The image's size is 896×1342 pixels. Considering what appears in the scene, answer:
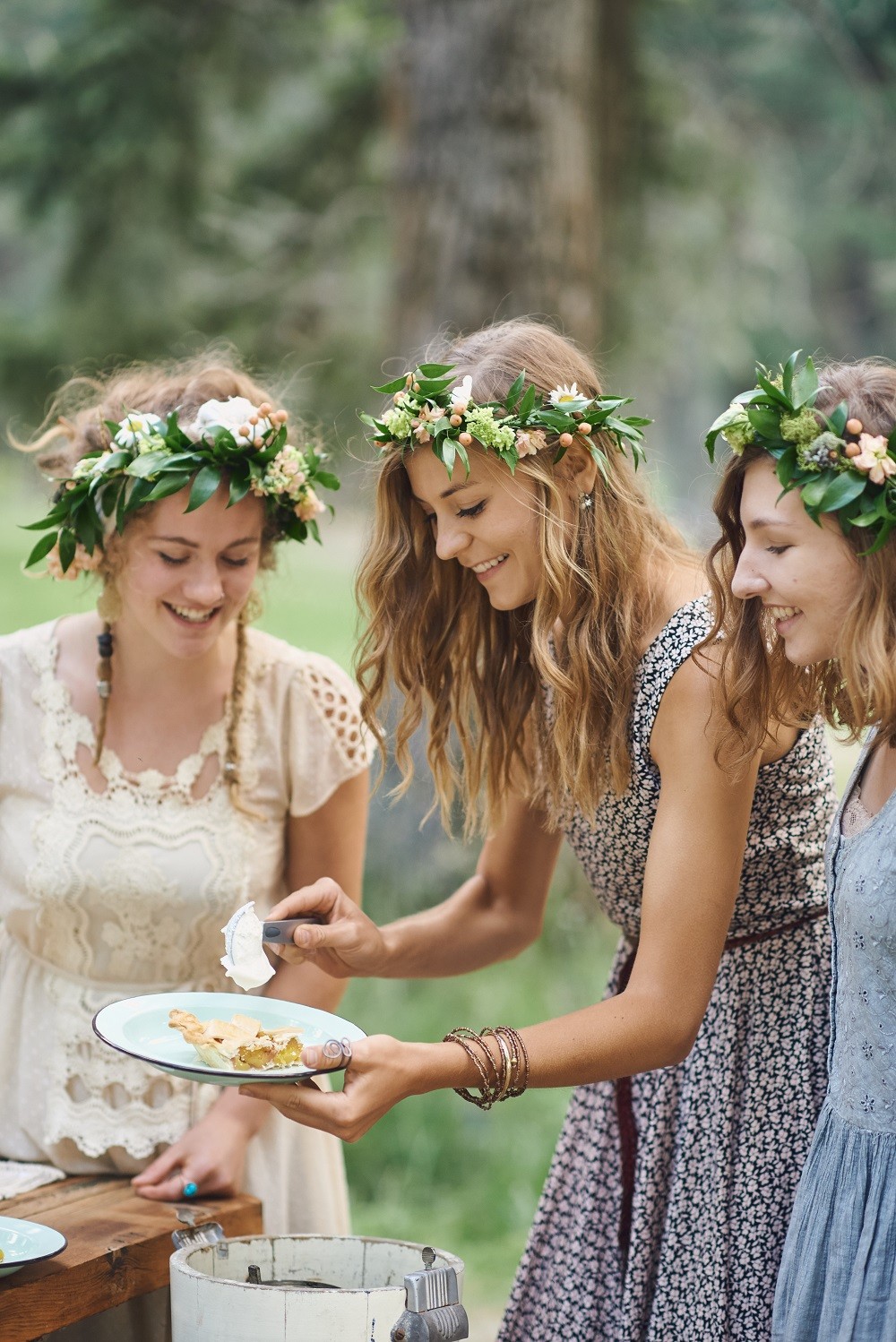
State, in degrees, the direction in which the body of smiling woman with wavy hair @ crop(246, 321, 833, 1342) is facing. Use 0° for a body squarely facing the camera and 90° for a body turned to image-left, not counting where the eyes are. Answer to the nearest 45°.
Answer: approximately 45°

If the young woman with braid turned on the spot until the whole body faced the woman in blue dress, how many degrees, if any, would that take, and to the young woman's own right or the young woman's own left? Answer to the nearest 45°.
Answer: approximately 45° to the young woman's own left

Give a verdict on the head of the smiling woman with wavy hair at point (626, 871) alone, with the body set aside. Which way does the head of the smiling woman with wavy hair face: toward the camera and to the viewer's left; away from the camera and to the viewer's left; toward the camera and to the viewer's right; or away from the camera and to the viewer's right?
toward the camera and to the viewer's left

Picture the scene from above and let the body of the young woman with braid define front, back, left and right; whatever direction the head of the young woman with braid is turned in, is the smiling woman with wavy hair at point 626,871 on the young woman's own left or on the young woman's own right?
on the young woman's own left

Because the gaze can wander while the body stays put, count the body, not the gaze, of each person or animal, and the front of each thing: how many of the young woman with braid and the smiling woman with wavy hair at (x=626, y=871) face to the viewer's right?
0
